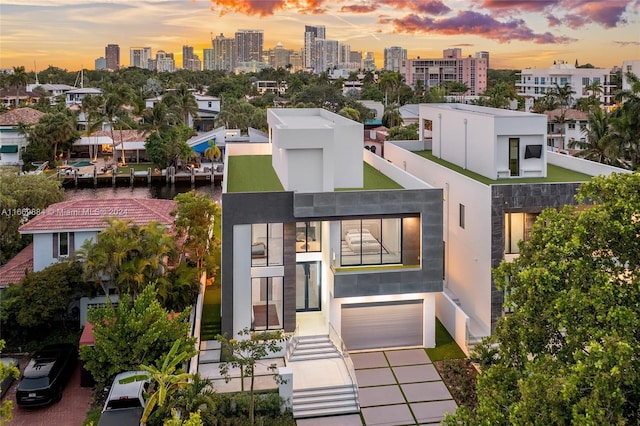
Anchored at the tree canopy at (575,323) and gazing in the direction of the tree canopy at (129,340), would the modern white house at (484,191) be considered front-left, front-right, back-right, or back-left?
front-right

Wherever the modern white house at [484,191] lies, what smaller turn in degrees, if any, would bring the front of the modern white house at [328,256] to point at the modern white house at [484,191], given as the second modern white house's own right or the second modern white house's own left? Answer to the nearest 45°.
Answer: approximately 135° to the second modern white house's own left

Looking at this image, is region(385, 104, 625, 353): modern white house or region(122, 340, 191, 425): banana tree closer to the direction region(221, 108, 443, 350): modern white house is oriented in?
the banana tree

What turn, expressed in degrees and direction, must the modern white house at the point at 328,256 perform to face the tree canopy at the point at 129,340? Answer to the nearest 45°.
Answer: approximately 45° to its right

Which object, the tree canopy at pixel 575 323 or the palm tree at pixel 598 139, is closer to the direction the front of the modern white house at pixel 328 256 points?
the tree canopy

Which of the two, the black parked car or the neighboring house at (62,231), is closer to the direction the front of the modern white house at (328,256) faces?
the black parked car

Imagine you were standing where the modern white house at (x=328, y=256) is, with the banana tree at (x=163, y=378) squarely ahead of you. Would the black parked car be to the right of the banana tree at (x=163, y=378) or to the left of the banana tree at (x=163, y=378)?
right

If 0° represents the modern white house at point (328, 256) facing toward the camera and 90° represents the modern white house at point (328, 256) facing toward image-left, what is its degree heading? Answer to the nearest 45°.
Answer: approximately 0°

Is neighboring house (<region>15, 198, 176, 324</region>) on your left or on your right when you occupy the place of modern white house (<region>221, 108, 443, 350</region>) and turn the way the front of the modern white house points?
on your right
